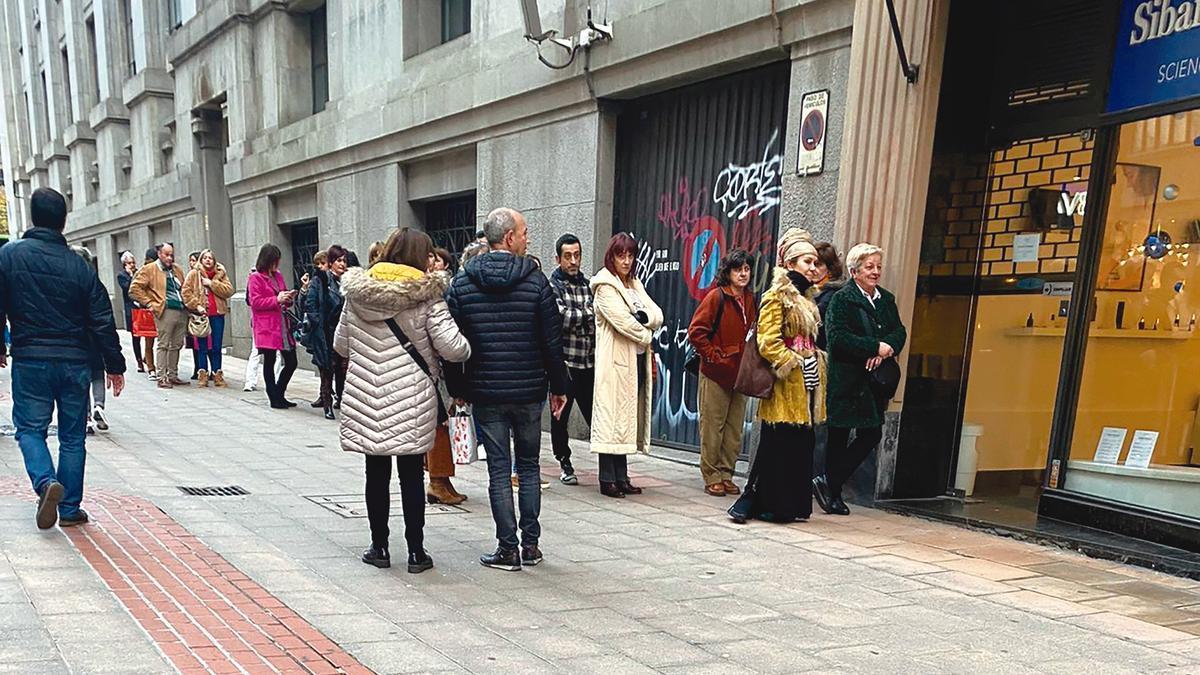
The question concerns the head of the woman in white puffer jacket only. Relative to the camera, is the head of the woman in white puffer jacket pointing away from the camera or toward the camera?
away from the camera

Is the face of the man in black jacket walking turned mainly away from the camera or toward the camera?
away from the camera

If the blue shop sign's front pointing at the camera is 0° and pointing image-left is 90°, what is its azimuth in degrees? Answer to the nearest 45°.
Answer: approximately 45°

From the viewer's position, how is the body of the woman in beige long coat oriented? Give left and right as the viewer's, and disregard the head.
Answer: facing the viewer and to the right of the viewer

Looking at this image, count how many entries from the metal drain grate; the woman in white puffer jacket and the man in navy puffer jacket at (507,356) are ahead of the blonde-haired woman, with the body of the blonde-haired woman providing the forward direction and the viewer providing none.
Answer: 3

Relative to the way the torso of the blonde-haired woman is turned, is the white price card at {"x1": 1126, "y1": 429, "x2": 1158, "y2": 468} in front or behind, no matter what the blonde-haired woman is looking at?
in front

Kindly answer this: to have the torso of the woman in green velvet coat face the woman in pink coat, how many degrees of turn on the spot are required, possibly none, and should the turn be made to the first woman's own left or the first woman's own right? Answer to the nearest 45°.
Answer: approximately 135° to the first woman's own right

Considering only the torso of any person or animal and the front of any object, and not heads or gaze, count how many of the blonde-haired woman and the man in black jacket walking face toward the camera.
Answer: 1

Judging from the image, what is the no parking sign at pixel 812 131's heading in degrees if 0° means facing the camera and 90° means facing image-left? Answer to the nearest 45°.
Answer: approximately 45°
